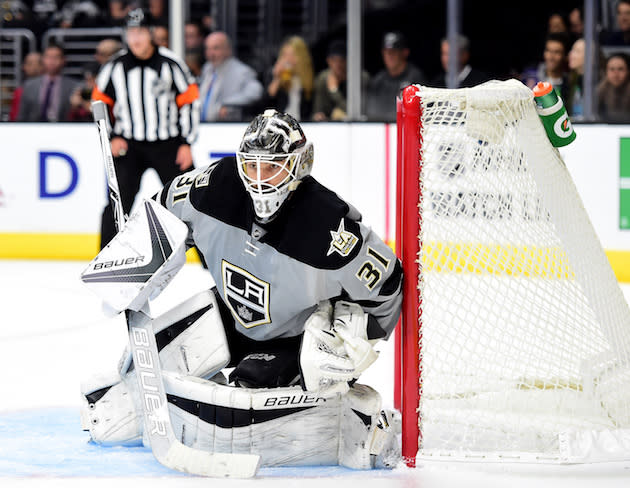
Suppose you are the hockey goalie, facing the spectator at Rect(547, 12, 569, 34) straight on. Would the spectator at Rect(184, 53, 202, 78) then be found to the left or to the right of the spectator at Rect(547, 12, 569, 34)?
left

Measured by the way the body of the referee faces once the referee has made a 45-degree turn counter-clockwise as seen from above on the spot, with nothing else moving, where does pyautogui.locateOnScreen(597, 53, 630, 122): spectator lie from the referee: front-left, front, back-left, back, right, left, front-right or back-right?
front-left

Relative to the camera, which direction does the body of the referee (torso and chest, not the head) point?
toward the camera

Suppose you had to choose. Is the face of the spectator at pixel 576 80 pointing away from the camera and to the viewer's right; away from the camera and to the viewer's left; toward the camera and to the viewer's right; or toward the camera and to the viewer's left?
toward the camera and to the viewer's left

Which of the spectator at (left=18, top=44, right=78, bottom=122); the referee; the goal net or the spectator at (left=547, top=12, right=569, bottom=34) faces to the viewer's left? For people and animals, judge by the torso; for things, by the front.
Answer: the goal net

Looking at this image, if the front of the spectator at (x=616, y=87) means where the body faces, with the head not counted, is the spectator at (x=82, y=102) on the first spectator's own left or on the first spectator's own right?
on the first spectator's own right

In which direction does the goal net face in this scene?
to the viewer's left

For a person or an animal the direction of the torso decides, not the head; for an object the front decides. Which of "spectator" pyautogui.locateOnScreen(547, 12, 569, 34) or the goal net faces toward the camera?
the spectator

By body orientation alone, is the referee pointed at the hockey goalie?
yes

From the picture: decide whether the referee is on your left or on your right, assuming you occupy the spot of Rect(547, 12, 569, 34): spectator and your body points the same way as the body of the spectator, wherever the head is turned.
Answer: on your right

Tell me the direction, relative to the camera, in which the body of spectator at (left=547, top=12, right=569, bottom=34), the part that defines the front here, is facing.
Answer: toward the camera

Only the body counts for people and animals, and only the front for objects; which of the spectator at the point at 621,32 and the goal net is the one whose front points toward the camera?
the spectator

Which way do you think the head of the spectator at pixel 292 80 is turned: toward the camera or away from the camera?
toward the camera

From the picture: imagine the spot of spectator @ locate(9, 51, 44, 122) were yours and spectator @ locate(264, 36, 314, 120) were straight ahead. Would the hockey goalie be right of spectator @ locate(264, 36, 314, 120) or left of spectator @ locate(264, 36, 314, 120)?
right

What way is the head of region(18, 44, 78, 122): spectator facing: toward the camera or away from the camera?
toward the camera

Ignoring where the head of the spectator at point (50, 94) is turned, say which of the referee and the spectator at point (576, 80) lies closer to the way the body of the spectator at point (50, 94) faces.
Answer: the referee
